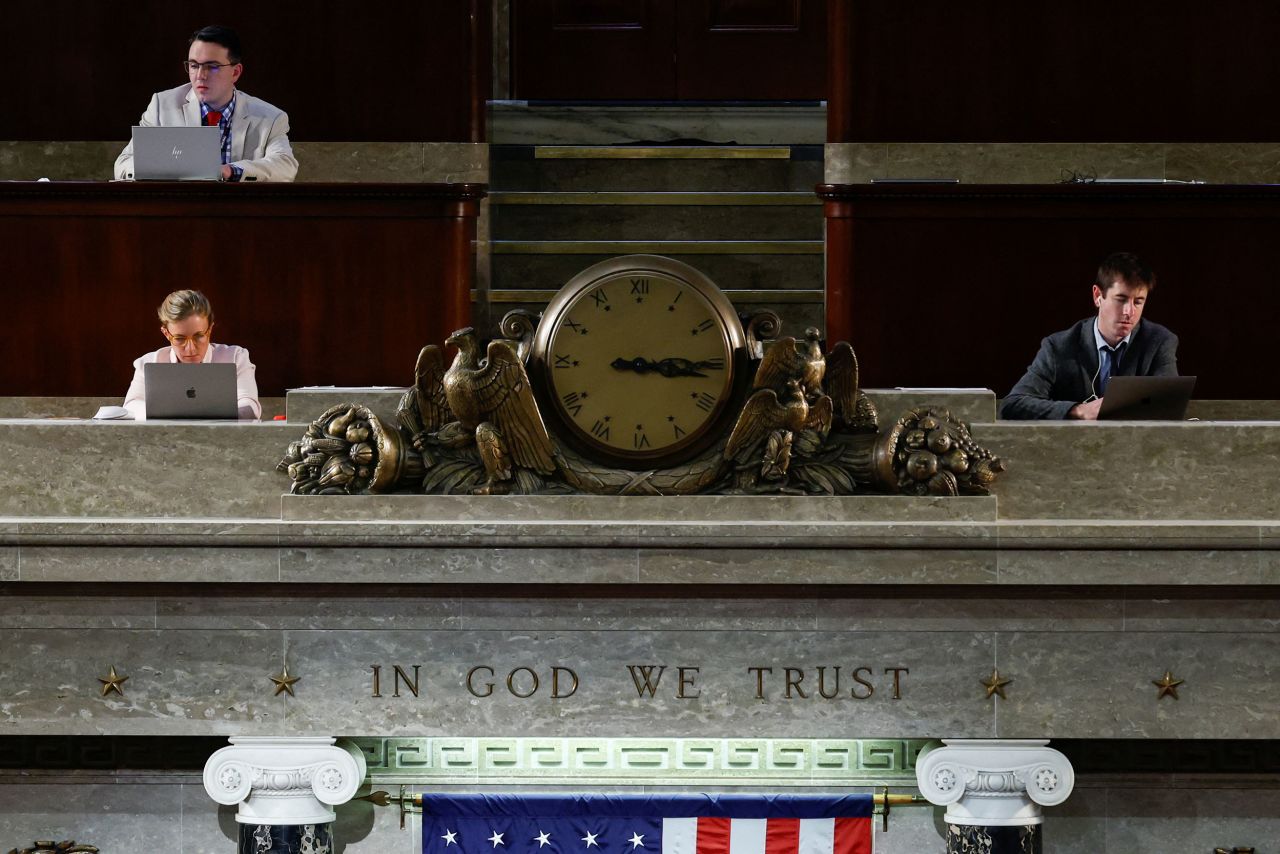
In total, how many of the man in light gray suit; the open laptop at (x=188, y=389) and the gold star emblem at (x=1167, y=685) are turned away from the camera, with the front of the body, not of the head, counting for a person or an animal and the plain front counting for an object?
1

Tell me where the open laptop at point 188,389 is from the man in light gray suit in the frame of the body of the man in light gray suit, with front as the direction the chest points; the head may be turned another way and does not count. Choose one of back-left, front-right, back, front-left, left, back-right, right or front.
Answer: front-left

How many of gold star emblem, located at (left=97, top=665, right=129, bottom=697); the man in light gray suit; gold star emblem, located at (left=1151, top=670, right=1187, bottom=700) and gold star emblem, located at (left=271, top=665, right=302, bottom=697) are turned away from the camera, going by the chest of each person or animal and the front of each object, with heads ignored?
0

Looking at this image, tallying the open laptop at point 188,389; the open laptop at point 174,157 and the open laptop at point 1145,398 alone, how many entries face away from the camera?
3

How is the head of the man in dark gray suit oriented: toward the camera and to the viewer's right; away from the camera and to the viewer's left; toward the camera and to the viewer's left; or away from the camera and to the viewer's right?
toward the camera and to the viewer's right

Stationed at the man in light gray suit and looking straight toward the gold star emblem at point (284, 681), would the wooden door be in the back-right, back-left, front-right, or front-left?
back-left

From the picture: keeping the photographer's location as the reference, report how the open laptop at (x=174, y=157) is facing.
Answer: facing away from the viewer

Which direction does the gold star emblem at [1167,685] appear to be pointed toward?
toward the camera

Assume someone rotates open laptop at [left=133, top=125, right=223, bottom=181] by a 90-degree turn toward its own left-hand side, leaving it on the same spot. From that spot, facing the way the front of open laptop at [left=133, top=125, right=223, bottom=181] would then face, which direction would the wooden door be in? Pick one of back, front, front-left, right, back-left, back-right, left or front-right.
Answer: back-right

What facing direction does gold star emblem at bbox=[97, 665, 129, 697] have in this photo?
toward the camera

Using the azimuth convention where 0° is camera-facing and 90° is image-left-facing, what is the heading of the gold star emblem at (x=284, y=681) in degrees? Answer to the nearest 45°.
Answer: approximately 0°

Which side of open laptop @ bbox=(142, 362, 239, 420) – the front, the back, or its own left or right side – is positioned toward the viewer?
back

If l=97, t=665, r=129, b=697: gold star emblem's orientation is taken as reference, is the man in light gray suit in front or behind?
behind

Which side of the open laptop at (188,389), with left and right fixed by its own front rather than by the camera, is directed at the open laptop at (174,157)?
front

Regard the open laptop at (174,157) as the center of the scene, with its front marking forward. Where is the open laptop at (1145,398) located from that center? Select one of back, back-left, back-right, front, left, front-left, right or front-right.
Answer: back-right

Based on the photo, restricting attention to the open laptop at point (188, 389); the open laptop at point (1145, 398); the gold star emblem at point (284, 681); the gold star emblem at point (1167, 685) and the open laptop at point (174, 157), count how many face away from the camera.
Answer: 3

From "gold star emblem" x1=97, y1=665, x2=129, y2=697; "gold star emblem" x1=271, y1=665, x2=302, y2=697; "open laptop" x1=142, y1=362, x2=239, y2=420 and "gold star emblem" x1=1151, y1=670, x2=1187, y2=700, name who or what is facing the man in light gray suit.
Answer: the open laptop

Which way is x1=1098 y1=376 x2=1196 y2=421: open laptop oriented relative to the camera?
away from the camera
